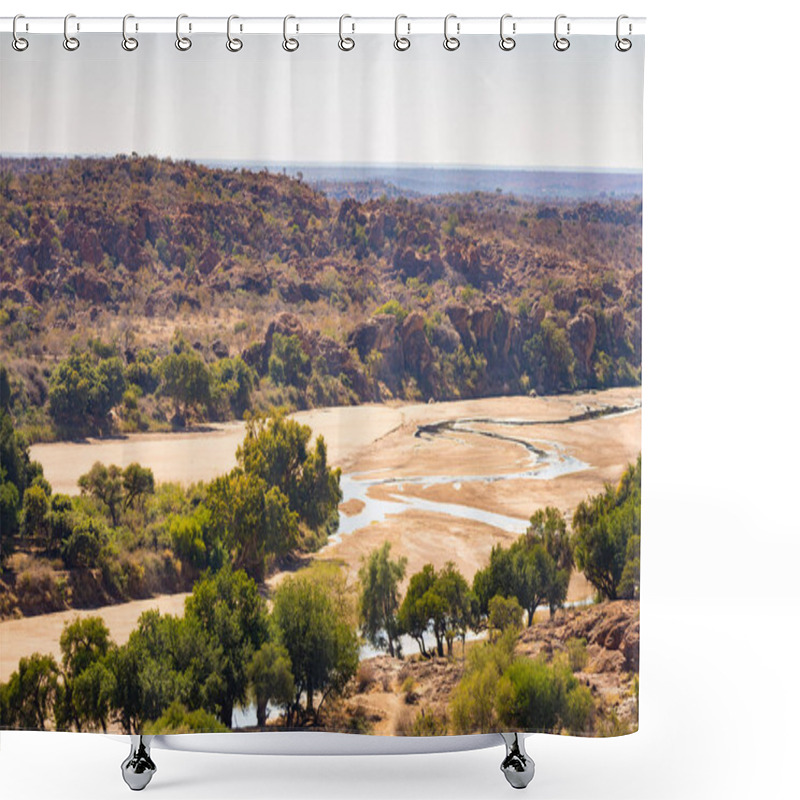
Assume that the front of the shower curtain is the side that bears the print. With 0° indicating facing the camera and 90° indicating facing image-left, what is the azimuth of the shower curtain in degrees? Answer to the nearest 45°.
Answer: approximately 0°
